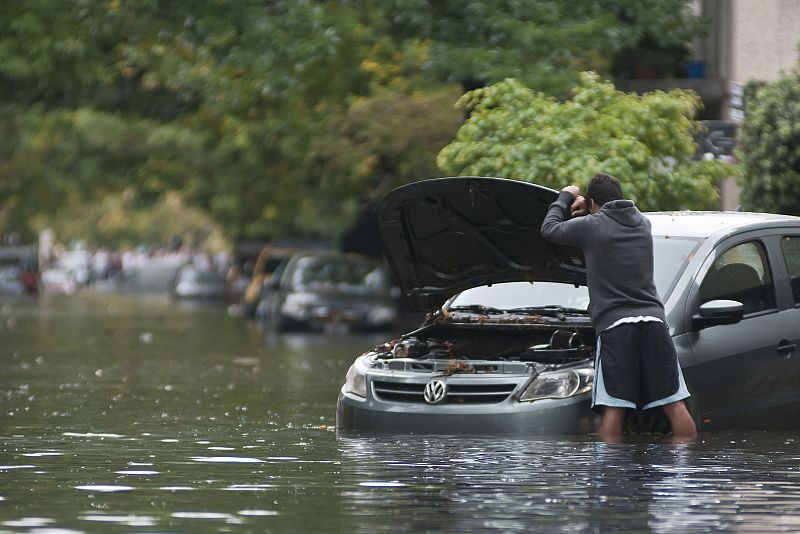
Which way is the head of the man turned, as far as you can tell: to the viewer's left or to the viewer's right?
to the viewer's left

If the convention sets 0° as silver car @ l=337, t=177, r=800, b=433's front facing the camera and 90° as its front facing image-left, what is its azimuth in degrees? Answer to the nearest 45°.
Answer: approximately 45°

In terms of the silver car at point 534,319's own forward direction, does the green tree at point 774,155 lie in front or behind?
behind

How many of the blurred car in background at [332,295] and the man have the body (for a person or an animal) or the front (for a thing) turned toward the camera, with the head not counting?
1

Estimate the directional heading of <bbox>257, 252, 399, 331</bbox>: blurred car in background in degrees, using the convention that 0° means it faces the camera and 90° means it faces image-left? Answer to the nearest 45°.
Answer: approximately 0°

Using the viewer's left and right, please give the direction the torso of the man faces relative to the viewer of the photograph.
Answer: facing away from the viewer and to the left of the viewer

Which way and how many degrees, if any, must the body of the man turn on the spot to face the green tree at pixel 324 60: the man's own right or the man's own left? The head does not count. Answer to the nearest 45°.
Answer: approximately 45° to the man's own right
